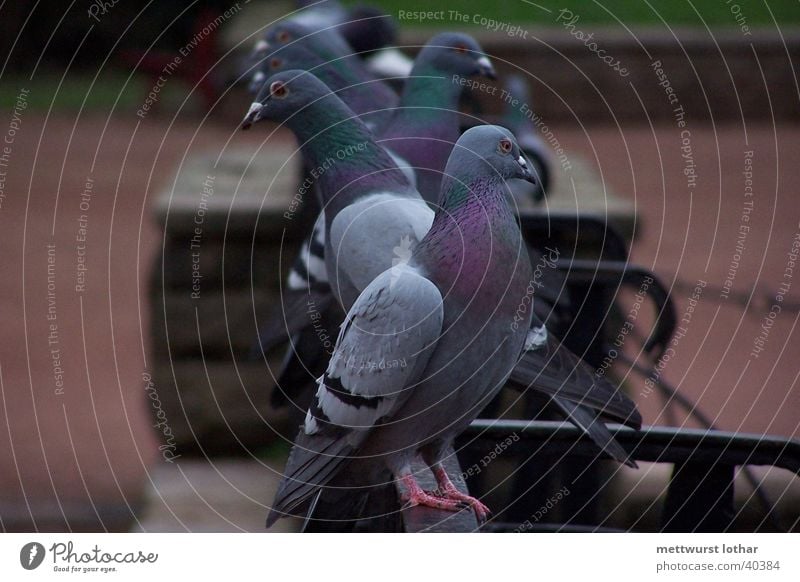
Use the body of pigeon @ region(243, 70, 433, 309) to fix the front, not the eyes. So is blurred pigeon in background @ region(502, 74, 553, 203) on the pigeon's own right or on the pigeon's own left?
on the pigeon's own right

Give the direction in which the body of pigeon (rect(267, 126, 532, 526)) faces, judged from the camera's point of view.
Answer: to the viewer's right

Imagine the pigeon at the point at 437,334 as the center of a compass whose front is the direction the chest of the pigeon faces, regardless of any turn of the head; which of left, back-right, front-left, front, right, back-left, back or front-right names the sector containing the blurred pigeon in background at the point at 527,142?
left

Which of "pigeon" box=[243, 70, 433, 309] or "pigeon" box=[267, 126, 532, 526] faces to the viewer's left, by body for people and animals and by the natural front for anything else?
"pigeon" box=[243, 70, 433, 309]
